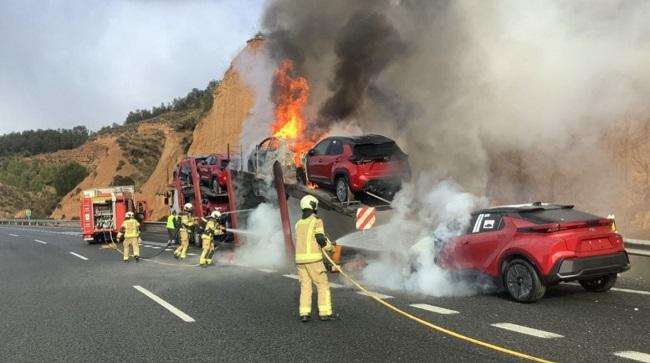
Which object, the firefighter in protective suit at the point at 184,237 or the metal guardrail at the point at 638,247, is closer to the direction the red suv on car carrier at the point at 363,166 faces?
the firefighter in protective suit

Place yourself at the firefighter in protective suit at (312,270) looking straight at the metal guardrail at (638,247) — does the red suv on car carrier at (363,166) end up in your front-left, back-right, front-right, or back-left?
front-left

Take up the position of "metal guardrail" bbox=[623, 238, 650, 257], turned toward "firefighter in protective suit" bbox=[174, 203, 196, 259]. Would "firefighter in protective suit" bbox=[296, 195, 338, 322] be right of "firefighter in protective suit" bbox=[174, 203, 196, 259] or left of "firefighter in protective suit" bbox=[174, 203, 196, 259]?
left

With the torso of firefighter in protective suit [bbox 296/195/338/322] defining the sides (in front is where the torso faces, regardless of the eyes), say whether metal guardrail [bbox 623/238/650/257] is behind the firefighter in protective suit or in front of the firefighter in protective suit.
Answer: in front

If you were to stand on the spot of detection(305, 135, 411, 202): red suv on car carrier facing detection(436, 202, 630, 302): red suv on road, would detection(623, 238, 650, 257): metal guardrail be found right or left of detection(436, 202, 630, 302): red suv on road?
left

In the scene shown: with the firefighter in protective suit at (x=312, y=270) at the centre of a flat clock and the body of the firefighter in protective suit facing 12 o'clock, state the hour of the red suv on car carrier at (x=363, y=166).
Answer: The red suv on car carrier is roughly at 11 o'clock from the firefighter in protective suit.

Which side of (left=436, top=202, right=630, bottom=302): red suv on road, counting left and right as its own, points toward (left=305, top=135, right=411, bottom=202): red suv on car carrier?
front

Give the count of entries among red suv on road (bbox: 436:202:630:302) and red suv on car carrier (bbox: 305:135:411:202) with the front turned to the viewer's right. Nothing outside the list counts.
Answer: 0

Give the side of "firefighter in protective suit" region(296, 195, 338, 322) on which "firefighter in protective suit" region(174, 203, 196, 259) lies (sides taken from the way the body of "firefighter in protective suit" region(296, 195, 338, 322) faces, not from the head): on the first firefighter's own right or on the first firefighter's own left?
on the first firefighter's own left

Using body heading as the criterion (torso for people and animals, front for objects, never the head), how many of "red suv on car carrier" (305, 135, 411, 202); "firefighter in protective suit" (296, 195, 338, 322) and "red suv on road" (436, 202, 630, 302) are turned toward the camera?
0

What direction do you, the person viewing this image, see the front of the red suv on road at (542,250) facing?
facing away from the viewer and to the left of the viewer

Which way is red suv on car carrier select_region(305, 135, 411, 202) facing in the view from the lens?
facing away from the viewer and to the left of the viewer

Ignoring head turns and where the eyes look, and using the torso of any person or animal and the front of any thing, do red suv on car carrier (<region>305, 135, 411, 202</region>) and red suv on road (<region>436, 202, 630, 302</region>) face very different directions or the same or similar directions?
same or similar directions

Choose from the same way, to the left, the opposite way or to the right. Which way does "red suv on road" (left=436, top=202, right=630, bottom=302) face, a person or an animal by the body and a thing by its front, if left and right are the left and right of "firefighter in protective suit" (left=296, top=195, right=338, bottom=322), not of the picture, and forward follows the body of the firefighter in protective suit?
to the left
